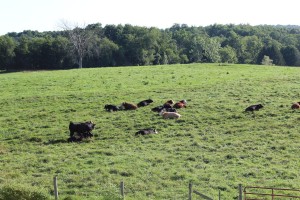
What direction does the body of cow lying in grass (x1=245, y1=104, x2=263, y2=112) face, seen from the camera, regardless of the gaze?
to the viewer's right

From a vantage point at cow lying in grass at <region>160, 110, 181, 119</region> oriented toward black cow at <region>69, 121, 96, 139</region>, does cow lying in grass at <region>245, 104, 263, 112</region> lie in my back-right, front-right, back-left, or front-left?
back-left

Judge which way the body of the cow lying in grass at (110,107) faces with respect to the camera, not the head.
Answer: to the viewer's left

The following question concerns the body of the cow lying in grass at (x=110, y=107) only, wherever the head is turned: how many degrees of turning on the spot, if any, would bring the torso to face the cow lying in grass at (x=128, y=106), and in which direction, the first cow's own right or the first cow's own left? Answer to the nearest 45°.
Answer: approximately 180°

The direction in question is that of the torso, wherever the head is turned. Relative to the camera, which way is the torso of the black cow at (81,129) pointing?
to the viewer's right

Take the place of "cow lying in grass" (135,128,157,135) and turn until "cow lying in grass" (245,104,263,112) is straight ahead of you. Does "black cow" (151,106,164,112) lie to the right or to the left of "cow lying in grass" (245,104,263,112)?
left

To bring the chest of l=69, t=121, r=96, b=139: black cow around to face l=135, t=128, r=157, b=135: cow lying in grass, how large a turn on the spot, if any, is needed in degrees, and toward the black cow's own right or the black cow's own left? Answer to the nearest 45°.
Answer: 0° — it already faces it

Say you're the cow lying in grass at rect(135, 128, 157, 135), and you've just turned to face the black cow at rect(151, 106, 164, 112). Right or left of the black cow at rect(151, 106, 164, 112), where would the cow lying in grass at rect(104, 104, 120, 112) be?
left
